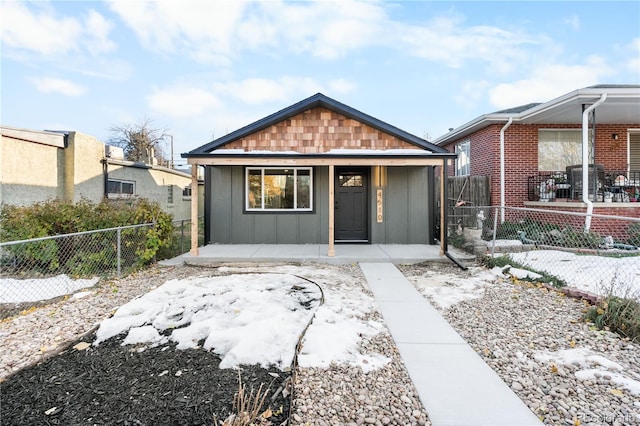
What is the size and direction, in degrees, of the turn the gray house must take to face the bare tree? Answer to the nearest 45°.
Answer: approximately 135° to its right

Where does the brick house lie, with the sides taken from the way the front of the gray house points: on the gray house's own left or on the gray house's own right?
on the gray house's own left

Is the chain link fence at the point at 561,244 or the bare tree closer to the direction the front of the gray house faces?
the chain link fence

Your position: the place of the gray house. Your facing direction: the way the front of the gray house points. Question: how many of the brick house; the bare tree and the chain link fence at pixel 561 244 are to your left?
2

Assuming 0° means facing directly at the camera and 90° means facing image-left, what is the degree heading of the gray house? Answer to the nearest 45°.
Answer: approximately 0°

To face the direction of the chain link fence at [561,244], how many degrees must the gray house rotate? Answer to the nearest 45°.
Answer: approximately 90° to its left
